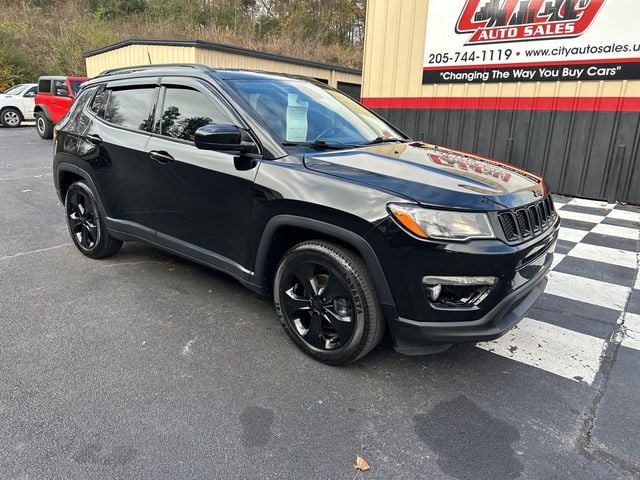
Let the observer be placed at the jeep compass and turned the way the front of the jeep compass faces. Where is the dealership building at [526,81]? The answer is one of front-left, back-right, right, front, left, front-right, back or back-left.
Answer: left

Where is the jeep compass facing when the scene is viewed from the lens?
facing the viewer and to the right of the viewer

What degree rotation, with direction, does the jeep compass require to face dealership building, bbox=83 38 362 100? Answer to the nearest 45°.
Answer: approximately 135° to its left

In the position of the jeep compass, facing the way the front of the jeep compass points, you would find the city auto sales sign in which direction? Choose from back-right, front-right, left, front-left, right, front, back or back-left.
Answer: left

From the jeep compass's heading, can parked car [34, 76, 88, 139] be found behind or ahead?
behind

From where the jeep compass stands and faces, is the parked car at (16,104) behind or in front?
behind
